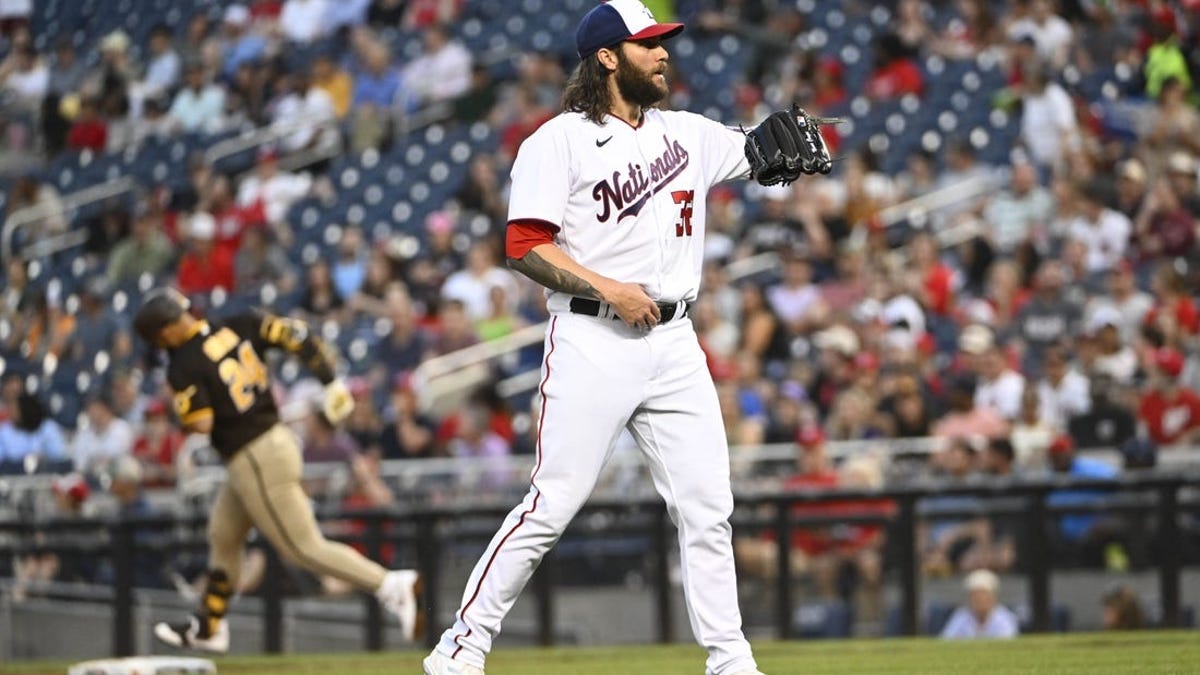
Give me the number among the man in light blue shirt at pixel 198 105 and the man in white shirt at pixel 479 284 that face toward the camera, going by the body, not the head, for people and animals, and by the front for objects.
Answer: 2

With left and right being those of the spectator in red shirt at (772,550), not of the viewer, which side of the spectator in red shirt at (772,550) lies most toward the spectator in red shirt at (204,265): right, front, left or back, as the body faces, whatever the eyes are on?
right

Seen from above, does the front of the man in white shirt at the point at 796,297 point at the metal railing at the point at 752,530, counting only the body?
yes

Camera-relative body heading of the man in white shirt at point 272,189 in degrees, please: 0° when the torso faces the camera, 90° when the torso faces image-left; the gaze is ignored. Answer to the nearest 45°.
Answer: approximately 0°

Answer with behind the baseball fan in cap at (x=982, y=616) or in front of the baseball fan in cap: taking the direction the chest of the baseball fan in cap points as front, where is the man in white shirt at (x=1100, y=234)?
behind

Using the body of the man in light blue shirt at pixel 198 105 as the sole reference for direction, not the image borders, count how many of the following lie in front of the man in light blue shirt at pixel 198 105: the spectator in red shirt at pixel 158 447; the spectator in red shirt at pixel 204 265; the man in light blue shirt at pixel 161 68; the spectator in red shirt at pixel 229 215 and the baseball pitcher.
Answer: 4
